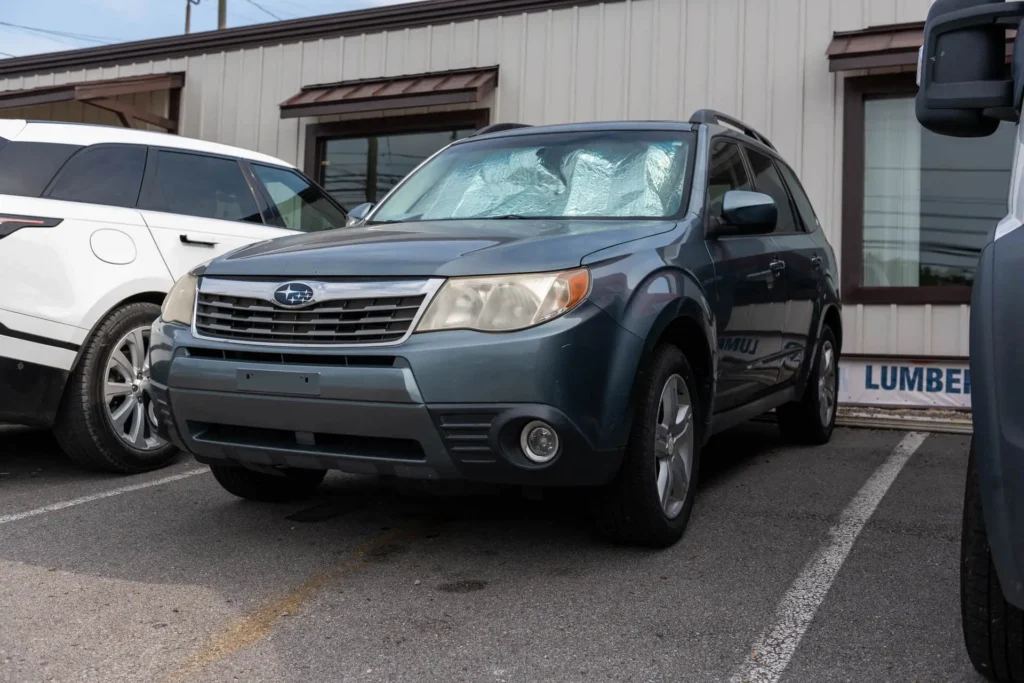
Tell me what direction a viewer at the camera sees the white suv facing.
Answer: facing away from the viewer and to the right of the viewer

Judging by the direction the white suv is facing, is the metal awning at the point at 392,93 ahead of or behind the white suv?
ahead

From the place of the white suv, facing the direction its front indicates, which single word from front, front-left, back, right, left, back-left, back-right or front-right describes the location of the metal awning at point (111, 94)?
front-left

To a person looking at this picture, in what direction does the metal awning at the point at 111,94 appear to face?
facing the viewer and to the left of the viewer

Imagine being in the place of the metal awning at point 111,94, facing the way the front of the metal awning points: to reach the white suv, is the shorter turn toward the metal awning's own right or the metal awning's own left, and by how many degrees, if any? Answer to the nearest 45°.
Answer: approximately 45° to the metal awning's own left

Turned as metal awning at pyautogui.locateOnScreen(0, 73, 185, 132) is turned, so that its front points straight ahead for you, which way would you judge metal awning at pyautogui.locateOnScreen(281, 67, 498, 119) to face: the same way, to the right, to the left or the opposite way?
the same way

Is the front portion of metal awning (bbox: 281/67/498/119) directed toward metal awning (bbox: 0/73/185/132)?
no

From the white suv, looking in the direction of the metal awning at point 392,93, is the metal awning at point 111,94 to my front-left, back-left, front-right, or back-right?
front-left

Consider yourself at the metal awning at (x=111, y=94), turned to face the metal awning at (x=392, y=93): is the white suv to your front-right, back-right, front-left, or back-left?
front-right

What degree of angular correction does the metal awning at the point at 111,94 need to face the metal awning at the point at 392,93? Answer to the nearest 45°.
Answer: approximately 90° to its left

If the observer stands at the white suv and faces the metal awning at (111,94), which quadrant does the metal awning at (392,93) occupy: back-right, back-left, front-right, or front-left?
front-right

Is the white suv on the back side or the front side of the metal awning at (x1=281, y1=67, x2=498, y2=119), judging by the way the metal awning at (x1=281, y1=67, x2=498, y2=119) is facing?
on the front side

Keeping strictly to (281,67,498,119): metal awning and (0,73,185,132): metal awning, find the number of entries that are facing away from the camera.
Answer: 0
